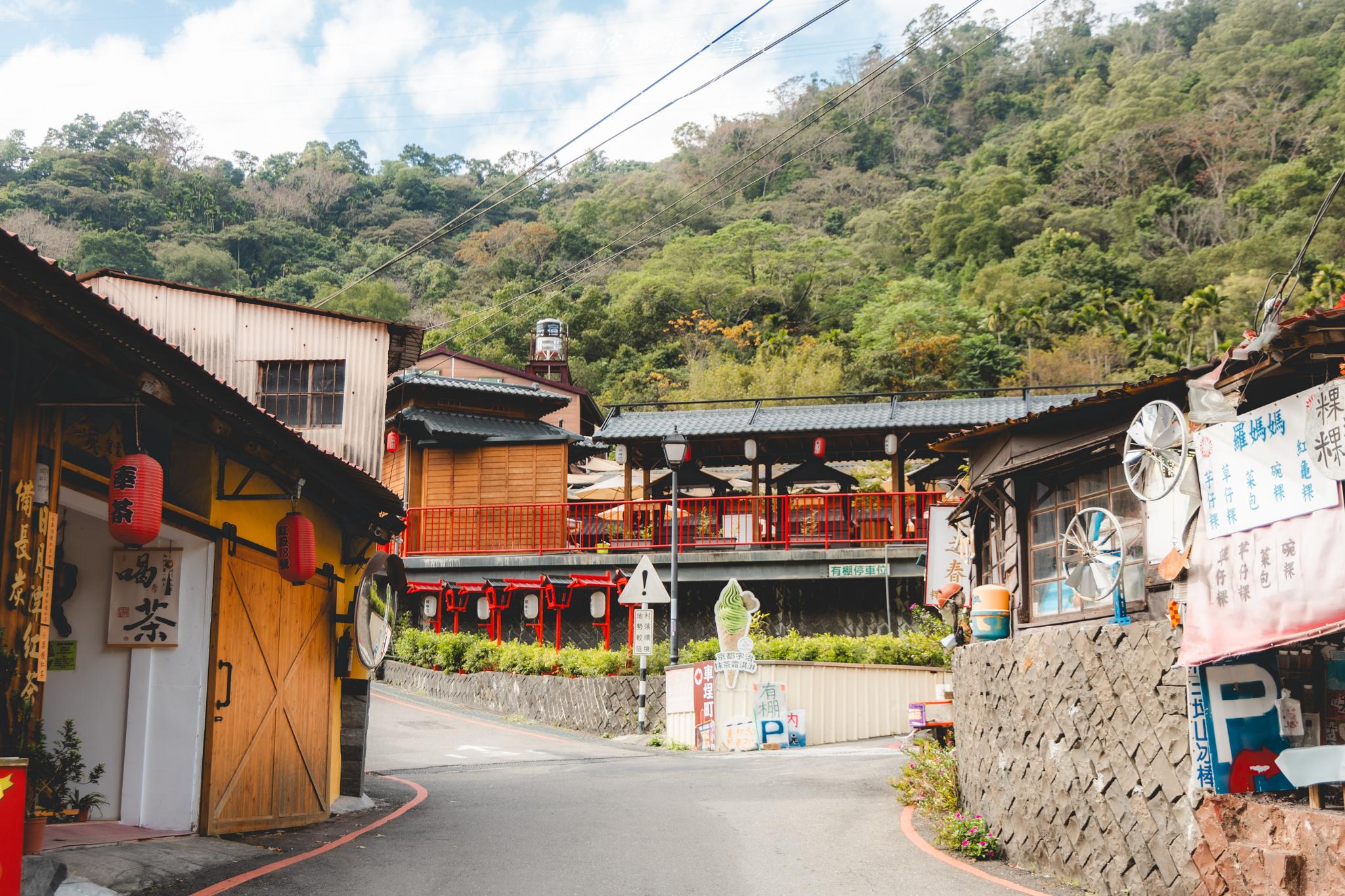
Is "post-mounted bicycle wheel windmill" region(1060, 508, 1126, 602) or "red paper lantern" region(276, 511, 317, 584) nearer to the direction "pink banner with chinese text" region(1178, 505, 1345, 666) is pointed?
the red paper lantern

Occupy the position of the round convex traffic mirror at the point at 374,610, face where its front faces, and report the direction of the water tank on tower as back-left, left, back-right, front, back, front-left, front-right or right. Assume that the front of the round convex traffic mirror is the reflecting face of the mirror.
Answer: back-left

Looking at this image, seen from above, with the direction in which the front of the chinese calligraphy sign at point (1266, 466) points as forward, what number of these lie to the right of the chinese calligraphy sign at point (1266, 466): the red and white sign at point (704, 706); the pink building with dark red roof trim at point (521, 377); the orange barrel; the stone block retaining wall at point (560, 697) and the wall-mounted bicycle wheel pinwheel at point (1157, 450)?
5

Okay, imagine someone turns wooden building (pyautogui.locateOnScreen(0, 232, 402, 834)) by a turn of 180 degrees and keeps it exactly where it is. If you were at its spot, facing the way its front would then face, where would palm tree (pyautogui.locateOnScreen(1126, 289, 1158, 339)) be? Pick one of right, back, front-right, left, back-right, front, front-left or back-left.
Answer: right

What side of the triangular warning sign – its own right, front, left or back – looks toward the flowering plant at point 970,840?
front

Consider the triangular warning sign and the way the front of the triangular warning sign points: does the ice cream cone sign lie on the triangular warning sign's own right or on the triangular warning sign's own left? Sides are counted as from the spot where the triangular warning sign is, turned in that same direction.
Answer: on the triangular warning sign's own left

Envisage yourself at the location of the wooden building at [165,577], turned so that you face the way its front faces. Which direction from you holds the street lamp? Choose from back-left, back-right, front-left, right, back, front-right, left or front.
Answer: left

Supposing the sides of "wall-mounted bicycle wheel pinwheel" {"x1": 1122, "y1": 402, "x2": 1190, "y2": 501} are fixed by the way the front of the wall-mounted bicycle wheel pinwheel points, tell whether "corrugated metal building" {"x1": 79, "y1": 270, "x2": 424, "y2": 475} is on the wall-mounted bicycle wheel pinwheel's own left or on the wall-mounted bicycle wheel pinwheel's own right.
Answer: on the wall-mounted bicycle wheel pinwheel's own right

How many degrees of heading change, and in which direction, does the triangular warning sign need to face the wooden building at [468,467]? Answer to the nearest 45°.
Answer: approximately 135° to its right

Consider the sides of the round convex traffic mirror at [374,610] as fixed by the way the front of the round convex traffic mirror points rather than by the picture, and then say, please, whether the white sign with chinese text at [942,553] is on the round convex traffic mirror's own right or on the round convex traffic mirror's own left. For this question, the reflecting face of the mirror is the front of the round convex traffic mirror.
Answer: on the round convex traffic mirror's own left

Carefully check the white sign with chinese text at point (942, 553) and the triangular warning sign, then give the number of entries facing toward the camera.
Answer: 2

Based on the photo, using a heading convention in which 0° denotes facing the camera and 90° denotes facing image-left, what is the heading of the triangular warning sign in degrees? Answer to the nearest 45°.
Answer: approximately 0°
